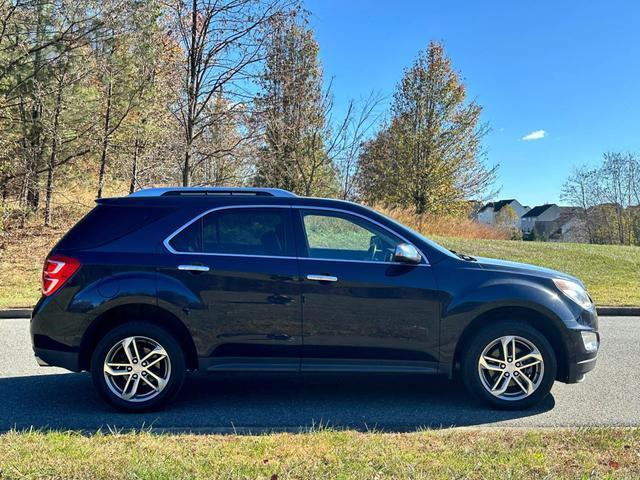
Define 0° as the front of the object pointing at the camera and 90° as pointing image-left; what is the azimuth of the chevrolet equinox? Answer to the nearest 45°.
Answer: approximately 270°

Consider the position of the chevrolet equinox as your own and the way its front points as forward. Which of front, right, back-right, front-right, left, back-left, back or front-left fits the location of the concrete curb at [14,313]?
back-left
